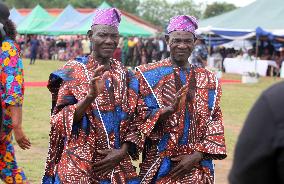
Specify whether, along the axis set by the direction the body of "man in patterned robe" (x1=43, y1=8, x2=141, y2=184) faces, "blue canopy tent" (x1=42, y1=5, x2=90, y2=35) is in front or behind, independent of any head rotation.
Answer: behind

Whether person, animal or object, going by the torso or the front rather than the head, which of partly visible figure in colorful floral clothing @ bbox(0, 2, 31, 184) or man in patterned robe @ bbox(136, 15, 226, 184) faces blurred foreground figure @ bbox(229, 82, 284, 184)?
the man in patterned robe

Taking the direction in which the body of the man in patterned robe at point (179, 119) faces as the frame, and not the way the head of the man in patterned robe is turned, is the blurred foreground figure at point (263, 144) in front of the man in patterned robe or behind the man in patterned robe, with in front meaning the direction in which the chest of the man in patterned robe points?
in front

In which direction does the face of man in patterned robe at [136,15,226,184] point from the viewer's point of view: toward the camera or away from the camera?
toward the camera

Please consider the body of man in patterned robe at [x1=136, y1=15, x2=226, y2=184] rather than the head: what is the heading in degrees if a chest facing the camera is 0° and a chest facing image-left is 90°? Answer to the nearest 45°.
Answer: approximately 0°

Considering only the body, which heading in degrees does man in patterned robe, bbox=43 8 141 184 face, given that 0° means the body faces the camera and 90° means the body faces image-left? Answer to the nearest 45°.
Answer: approximately 315°

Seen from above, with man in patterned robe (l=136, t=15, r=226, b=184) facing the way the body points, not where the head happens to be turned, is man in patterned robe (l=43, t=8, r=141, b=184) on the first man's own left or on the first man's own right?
on the first man's own right
